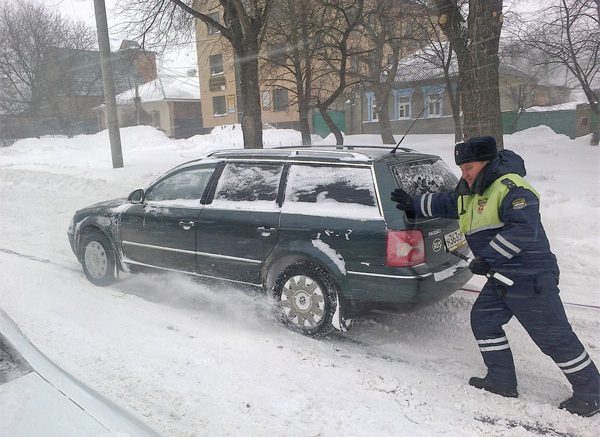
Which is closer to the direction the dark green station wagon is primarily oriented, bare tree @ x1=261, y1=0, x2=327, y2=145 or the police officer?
the bare tree

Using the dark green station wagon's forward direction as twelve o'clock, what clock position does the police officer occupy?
The police officer is roughly at 6 o'clock from the dark green station wagon.

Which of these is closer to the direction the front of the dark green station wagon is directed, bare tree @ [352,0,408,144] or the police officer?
the bare tree

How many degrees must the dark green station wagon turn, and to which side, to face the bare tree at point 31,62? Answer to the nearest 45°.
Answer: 0° — it already faces it

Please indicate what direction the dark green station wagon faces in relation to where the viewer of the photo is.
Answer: facing away from the viewer and to the left of the viewer

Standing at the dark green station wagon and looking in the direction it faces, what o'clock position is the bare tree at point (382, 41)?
The bare tree is roughly at 2 o'clock from the dark green station wagon.

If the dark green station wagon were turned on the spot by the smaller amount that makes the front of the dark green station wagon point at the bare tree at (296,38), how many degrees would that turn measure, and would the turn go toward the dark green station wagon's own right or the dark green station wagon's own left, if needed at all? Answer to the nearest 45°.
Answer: approximately 45° to the dark green station wagon's own right
